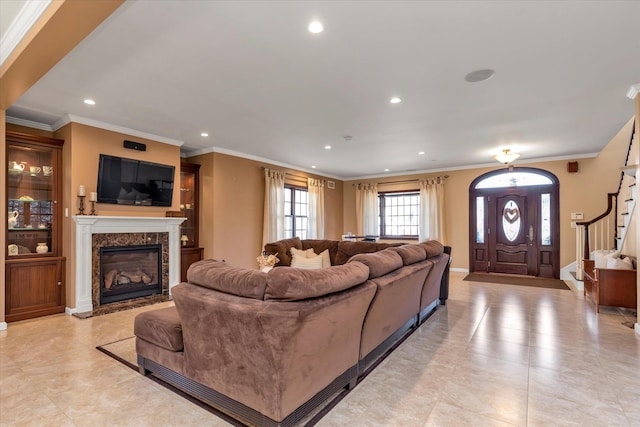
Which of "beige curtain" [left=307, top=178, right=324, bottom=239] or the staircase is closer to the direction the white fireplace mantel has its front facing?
the staircase

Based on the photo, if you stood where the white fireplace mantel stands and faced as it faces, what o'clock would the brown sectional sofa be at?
The brown sectional sofa is roughly at 11 o'clock from the white fireplace mantel.

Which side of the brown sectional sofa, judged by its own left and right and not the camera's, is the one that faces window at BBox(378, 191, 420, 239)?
right

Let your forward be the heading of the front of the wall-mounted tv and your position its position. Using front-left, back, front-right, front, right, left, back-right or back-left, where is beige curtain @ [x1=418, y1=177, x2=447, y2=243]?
front-left

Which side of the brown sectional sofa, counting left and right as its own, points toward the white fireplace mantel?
front

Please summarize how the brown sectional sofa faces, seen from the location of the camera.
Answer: facing away from the viewer and to the left of the viewer

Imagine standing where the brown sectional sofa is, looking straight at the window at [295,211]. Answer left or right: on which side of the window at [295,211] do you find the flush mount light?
right

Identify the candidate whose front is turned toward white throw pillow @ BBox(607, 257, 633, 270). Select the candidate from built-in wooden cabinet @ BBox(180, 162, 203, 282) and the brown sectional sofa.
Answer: the built-in wooden cabinet

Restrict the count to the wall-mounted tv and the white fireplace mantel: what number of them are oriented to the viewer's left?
0

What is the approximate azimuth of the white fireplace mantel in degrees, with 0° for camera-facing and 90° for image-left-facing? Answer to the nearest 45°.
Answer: approximately 315°

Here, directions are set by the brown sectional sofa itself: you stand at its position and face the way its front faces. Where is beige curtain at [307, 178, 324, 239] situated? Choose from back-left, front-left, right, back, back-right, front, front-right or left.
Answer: front-right

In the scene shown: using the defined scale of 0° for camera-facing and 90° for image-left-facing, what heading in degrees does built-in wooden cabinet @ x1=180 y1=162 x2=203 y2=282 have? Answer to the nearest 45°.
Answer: approximately 315°

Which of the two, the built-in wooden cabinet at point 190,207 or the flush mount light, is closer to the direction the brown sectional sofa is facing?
the built-in wooden cabinet

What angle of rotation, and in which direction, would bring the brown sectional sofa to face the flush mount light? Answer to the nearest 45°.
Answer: approximately 90° to its right

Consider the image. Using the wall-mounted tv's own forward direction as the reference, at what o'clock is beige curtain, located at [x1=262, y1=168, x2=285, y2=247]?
The beige curtain is roughly at 10 o'clock from the wall-mounted tv.
